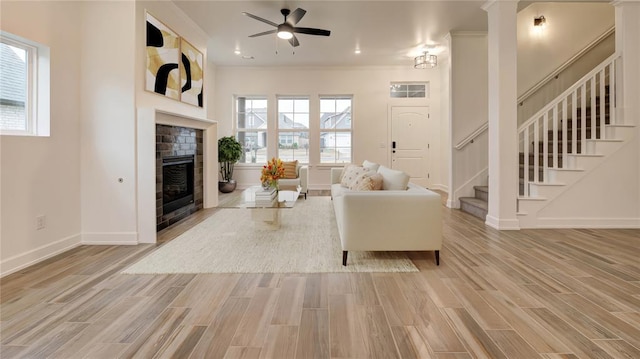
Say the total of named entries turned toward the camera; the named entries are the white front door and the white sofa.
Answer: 1

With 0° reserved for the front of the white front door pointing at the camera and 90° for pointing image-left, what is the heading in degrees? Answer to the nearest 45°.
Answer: approximately 0°

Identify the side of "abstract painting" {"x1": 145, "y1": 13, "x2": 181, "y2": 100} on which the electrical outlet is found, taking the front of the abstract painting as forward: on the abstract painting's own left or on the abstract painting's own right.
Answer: on the abstract painting's own right
